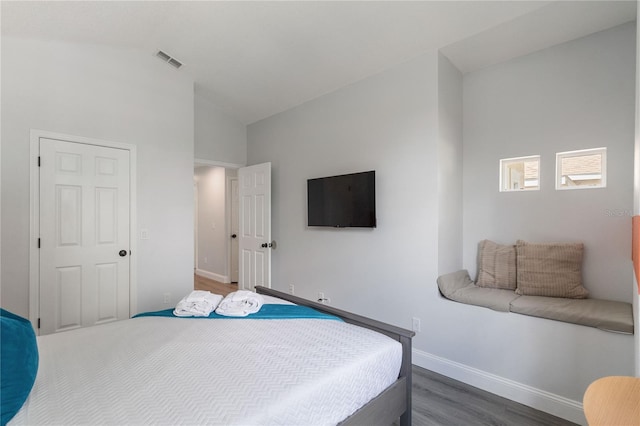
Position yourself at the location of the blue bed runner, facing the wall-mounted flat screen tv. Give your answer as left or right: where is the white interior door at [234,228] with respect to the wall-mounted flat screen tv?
left

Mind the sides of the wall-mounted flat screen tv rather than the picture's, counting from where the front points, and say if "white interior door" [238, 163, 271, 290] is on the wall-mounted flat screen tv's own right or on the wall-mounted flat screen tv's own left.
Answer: on the wall-mounted flat screen tv's own right

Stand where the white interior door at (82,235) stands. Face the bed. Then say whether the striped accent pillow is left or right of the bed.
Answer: left

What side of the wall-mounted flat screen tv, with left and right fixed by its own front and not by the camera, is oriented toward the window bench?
left

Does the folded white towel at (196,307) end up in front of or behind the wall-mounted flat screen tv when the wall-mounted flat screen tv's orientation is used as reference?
in front

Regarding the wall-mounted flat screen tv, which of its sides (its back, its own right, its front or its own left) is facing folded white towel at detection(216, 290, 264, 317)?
front

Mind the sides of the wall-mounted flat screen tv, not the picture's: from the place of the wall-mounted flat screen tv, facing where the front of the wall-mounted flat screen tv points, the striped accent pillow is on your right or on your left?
on your left

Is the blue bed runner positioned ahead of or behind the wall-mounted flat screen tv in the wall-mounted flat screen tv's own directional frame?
ahead

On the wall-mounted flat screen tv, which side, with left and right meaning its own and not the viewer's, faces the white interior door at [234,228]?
right

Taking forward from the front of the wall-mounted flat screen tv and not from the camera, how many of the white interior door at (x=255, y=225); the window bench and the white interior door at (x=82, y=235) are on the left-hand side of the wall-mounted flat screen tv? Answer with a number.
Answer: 1
